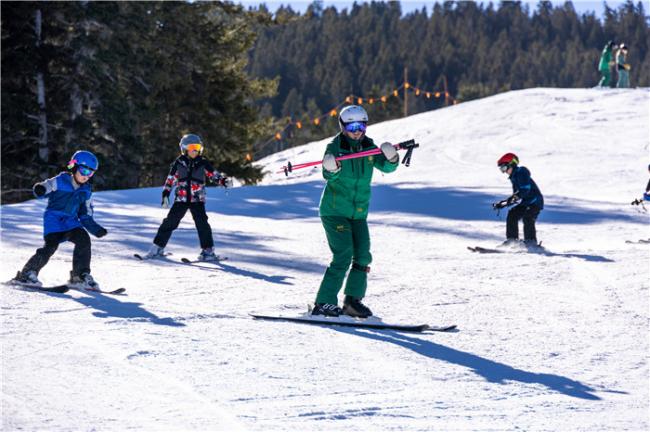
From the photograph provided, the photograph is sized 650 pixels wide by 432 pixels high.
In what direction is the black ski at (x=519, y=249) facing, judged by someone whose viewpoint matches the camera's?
facing to the left of the viewer

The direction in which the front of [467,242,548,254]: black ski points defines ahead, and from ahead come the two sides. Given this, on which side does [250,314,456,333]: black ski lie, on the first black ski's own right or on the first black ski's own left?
on the first black ski's own left

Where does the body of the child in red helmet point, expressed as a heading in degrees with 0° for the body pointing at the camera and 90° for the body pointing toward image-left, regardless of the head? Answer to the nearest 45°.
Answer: approximately 90°

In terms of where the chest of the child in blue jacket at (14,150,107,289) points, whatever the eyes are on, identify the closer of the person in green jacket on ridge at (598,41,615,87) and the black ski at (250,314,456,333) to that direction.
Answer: the black ski

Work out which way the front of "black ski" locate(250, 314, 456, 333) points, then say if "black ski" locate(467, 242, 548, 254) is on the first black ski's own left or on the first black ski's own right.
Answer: on the first black ski's own left

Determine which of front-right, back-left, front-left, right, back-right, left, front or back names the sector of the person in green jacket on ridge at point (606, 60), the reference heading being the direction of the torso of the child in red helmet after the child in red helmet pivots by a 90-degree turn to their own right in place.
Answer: front

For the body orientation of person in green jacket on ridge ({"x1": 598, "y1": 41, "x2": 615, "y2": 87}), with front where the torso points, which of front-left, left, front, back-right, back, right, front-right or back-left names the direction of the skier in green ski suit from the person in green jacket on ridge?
right

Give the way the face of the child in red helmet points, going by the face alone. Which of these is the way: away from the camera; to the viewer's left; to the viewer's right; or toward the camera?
to the viewer's left

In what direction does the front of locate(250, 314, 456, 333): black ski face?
to the viewer's right
